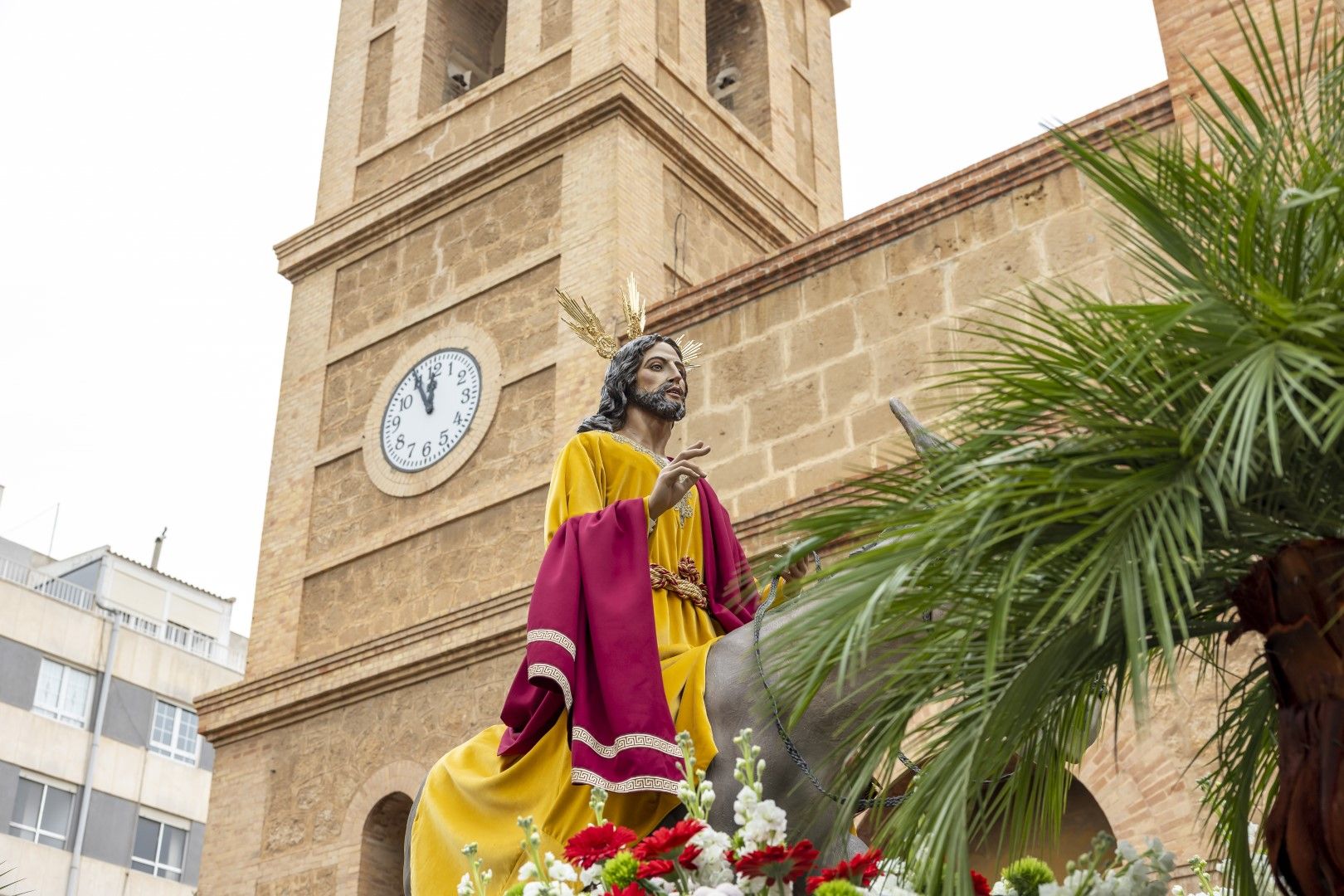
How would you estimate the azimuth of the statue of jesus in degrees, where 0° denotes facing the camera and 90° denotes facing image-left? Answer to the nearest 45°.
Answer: approximately 315°

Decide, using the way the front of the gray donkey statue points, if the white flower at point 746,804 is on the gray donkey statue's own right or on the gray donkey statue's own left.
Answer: on the gray donkey statue's own right

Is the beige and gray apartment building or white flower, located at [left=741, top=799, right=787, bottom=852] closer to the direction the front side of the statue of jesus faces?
the white flower

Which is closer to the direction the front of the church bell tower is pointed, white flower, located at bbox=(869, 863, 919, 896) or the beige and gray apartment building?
the white flower

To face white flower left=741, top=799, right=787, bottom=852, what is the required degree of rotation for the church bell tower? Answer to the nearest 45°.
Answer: approximately 45° to its left

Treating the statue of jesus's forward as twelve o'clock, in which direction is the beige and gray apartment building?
The beige and gray apartment building is roughly at 7 o'clock from the statue of jesus.

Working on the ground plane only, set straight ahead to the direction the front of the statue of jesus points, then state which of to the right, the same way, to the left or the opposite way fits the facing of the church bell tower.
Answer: to the right

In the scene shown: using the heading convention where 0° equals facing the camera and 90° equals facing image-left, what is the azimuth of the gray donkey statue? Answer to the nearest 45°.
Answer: approximately 315°

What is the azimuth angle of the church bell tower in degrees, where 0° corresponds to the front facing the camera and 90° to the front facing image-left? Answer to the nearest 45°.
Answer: approximately 45°

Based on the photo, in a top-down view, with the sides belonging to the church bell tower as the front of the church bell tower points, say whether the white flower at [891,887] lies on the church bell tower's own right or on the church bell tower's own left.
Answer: on the church bell tower's own left

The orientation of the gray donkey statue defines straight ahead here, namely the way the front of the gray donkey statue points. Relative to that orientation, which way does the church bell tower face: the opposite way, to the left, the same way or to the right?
to the right

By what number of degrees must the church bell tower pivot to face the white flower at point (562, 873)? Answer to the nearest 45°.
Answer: approximately 45° to its left

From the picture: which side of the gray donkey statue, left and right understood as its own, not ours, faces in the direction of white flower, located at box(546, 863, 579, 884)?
right
